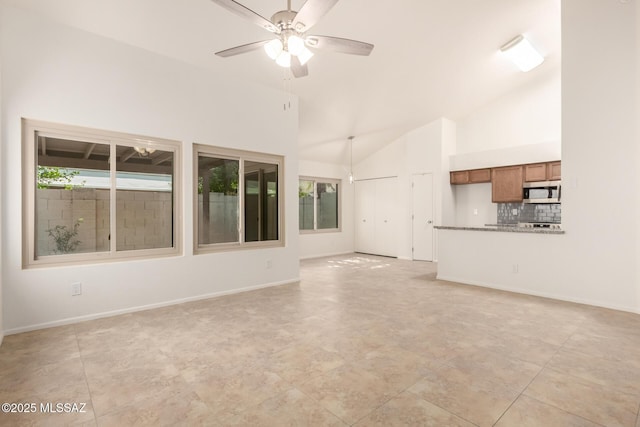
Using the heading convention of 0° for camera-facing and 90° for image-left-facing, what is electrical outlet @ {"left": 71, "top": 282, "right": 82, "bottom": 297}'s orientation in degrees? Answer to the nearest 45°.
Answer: approximately 315°

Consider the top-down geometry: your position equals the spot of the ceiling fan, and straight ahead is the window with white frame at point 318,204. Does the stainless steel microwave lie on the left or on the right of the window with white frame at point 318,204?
right

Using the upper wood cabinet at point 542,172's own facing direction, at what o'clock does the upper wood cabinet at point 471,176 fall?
the upper wood cabinet at point 471,176 is roughly at 2 o'clock from the upper wood cabinet at point 542,172.

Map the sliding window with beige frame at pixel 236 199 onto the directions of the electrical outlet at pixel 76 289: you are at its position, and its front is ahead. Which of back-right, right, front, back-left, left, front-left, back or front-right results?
front-left

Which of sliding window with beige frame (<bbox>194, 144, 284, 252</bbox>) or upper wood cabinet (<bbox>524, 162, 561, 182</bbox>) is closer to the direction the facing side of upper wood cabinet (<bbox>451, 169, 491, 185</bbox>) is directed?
the sliding window with beige frame

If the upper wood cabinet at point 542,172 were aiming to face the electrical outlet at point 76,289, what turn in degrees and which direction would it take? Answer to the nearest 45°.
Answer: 0° — it already faces it

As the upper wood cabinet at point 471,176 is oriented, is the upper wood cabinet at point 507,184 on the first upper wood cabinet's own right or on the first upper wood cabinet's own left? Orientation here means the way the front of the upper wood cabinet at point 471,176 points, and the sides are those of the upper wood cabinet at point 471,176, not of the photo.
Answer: on the first upper wood cabinet's own left

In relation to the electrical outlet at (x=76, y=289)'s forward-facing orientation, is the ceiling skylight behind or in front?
in front

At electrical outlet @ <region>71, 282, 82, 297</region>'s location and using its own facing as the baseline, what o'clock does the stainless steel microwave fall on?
The stainless steel microwave is roughly at 11 o'clock from the electrical outlet.

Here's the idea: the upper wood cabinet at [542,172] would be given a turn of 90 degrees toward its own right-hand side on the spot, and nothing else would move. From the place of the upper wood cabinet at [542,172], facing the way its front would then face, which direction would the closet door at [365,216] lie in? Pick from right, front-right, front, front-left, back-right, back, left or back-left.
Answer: front-left

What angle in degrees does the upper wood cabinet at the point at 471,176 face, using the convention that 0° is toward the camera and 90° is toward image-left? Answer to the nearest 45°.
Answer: approximately 45°

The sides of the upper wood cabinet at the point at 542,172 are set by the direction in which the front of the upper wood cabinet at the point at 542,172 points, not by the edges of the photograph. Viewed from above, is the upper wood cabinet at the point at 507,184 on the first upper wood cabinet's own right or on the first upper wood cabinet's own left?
on the first upper wood cabinet's own right
